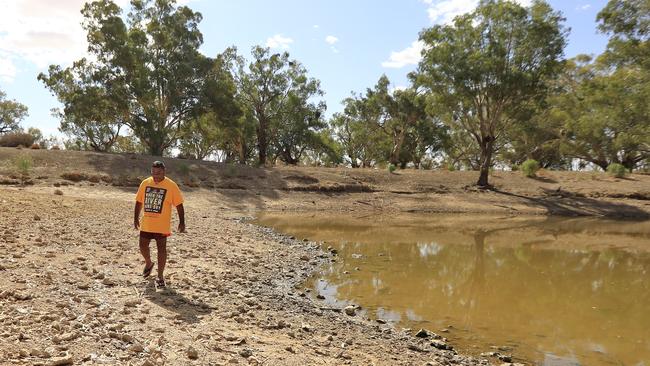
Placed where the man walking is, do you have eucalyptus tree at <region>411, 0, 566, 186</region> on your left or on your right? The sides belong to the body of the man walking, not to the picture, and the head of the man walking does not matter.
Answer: on your left

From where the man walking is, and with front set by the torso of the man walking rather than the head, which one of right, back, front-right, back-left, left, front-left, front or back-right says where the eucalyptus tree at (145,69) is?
back

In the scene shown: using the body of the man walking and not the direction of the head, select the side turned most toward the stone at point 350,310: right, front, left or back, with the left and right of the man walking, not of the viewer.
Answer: left

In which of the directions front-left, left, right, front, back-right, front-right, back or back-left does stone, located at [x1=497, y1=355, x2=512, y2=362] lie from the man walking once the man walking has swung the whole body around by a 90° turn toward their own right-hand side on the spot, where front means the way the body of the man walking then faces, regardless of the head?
back-left

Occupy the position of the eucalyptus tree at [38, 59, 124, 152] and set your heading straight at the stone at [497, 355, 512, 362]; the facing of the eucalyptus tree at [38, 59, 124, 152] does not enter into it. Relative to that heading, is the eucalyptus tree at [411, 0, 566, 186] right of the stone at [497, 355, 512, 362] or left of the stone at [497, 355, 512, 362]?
left

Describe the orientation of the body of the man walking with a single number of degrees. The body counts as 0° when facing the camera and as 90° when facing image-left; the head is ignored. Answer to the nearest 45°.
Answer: approximately 0°

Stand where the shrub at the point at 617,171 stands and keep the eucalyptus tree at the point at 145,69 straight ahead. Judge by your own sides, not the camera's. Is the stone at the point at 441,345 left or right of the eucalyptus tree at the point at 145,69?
left

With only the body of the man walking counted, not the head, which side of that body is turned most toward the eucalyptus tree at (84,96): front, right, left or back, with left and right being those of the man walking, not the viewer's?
back

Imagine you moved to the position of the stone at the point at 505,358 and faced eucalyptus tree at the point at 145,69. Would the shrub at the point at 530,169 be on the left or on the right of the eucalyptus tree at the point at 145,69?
right

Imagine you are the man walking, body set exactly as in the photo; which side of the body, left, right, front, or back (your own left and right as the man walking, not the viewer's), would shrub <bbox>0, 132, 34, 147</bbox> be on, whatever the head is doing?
back

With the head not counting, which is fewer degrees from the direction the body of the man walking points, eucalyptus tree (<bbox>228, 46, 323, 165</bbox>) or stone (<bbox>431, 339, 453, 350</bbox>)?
the stone

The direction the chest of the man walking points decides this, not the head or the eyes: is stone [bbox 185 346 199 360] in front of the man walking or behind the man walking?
in front

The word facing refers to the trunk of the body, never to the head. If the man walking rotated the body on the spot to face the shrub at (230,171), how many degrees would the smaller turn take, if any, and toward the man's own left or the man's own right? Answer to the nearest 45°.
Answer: approximately 180°

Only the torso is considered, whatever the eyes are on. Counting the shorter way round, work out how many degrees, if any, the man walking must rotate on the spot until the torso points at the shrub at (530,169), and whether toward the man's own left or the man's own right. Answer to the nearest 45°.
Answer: approximately 135° to the man's own left

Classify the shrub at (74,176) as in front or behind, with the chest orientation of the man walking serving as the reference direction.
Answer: behind
